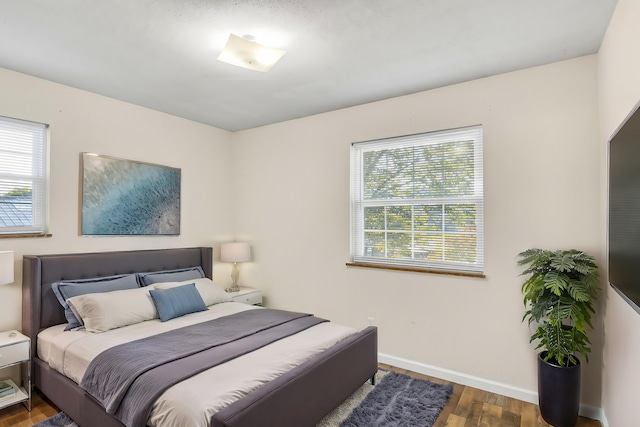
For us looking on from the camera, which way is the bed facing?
facing the viewer and to the right of the viewer

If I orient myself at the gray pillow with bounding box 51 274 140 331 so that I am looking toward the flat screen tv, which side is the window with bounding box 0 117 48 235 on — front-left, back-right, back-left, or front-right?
back-right

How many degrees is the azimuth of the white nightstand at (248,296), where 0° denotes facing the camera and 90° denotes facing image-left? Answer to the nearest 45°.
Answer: approximately 315°

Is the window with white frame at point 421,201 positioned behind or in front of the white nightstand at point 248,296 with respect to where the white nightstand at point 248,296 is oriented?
in front

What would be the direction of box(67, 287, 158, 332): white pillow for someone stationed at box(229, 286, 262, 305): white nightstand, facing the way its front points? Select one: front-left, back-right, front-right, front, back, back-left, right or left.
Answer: right

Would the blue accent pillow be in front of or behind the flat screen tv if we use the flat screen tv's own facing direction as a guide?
in front

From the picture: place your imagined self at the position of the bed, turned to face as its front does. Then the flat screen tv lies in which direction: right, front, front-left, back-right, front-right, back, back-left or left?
front

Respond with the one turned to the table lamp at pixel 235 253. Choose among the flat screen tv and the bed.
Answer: the flat screen tv

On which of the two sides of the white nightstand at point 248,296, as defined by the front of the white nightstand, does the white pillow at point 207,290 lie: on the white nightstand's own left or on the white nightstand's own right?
on the white nightstand's own right

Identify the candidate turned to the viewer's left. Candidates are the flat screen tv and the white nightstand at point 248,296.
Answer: the flat screen tv

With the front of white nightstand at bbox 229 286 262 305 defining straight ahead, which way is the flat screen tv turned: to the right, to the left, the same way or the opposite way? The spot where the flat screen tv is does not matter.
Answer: the opposite way

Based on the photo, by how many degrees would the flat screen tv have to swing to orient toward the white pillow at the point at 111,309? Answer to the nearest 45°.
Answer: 0° — it already faces it

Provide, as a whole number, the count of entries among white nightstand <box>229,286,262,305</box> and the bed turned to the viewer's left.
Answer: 0

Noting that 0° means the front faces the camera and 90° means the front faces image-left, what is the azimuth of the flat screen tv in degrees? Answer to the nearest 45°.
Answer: approximately 90°

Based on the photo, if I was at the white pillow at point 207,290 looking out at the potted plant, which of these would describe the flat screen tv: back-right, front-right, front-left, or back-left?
front-right
